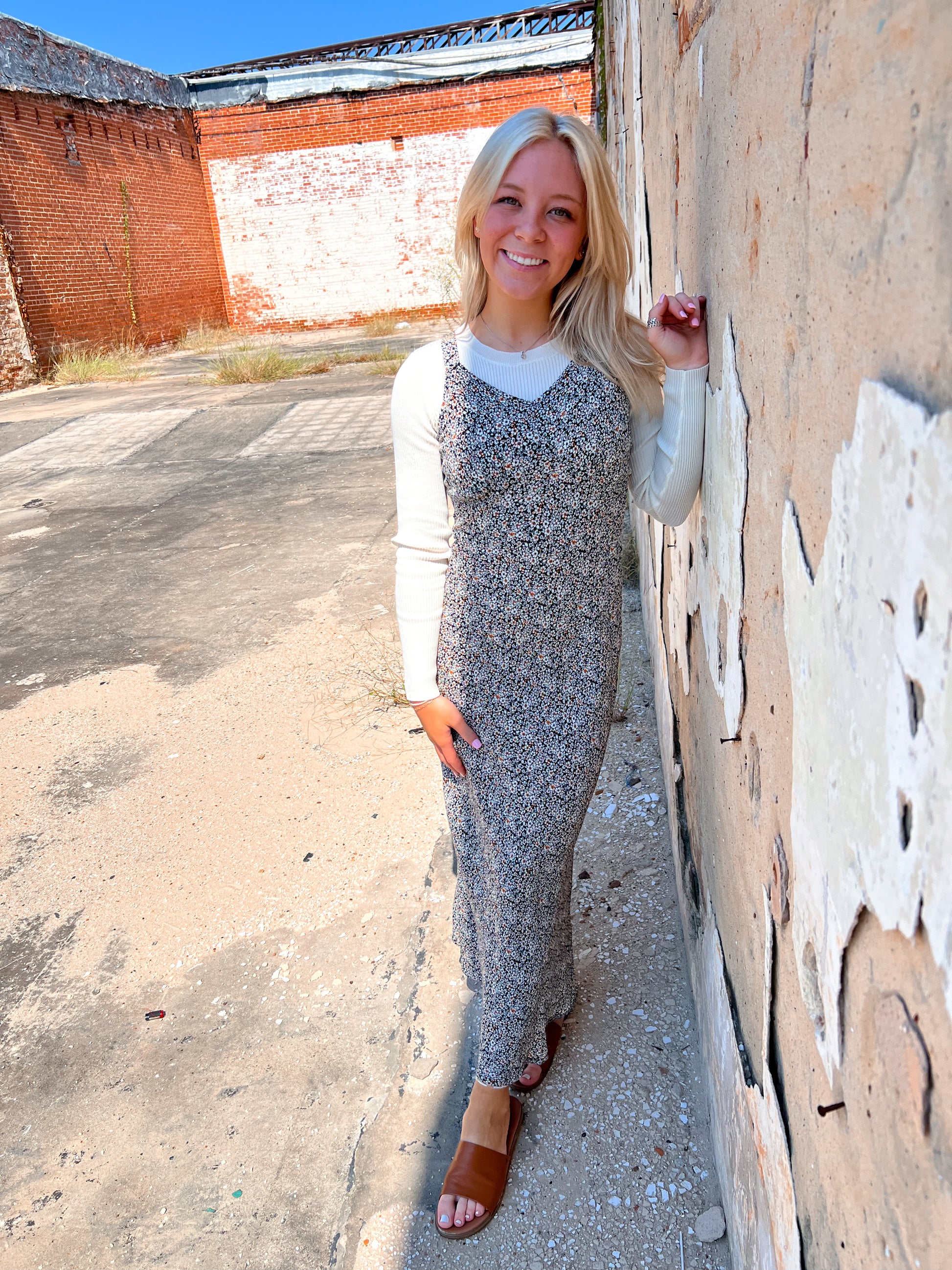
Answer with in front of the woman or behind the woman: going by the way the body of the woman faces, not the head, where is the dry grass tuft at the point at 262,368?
behind

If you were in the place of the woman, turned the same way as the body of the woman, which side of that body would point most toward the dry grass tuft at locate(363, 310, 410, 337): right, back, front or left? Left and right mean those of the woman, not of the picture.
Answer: back

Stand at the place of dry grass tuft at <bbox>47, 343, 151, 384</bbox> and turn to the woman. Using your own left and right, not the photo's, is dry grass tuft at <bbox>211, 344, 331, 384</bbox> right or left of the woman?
left

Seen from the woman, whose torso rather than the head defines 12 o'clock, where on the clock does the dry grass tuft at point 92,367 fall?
The dry grass tuft is roughly at 5 o'clock from the woman.

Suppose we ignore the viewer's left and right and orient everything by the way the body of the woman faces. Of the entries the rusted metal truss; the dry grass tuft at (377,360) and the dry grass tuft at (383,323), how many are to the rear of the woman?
3

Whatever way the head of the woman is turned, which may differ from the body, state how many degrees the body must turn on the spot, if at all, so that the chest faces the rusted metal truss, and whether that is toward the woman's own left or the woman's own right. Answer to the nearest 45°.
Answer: approximately 180°

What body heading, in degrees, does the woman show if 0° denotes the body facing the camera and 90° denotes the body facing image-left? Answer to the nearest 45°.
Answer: approximately 0°

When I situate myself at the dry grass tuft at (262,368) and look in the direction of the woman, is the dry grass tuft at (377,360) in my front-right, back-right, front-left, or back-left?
back-left

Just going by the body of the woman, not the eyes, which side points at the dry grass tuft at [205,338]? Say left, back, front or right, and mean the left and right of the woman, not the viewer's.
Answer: back

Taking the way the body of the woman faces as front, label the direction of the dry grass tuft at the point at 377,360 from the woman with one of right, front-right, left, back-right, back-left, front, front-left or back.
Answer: back
